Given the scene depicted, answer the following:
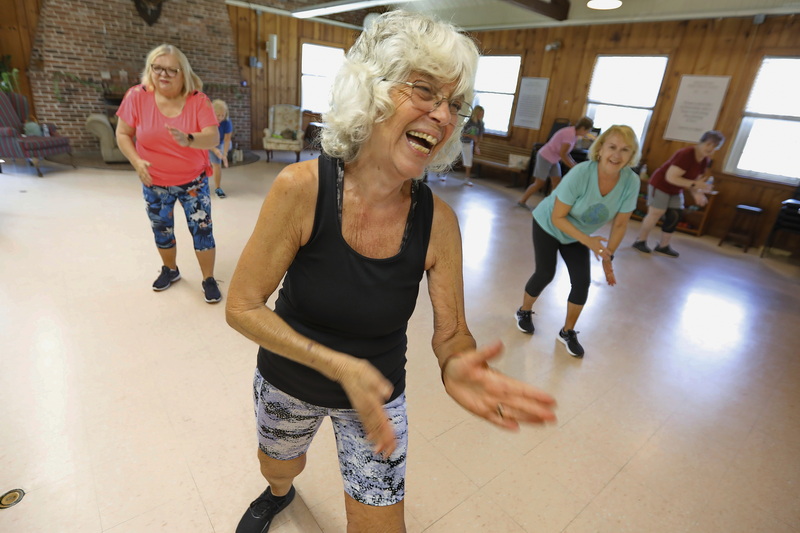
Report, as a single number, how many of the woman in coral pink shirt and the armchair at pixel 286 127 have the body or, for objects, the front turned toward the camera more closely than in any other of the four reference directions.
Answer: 2

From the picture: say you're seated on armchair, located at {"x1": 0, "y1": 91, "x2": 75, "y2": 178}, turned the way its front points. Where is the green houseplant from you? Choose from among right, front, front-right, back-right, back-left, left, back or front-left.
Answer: back-left

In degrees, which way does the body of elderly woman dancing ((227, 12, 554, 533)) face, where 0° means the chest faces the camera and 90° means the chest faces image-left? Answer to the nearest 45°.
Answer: approximately 315°

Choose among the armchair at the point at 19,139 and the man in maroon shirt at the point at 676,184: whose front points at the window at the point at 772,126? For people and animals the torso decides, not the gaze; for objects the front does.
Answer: the armchair

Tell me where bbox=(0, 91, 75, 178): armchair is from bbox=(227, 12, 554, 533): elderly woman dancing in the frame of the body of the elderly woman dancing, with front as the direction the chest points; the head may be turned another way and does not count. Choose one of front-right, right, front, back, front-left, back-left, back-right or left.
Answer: back

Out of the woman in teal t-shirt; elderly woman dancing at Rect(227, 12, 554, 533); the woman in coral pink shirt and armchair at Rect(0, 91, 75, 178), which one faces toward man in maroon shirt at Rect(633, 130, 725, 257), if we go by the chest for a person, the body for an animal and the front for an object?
the armchair

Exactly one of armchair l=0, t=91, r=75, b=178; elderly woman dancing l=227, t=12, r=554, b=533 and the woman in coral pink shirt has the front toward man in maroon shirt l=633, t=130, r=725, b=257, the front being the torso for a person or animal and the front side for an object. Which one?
the armchair

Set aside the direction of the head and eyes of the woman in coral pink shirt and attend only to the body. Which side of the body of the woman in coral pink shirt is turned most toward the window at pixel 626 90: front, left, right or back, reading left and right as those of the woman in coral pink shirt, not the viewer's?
left

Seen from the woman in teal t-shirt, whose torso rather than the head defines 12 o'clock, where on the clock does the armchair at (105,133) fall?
The armchair is roughly at 5 o'clock from the woman in teal t-shirt.

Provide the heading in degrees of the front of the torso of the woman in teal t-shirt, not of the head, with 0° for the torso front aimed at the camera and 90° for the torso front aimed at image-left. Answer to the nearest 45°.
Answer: approximately 315°
